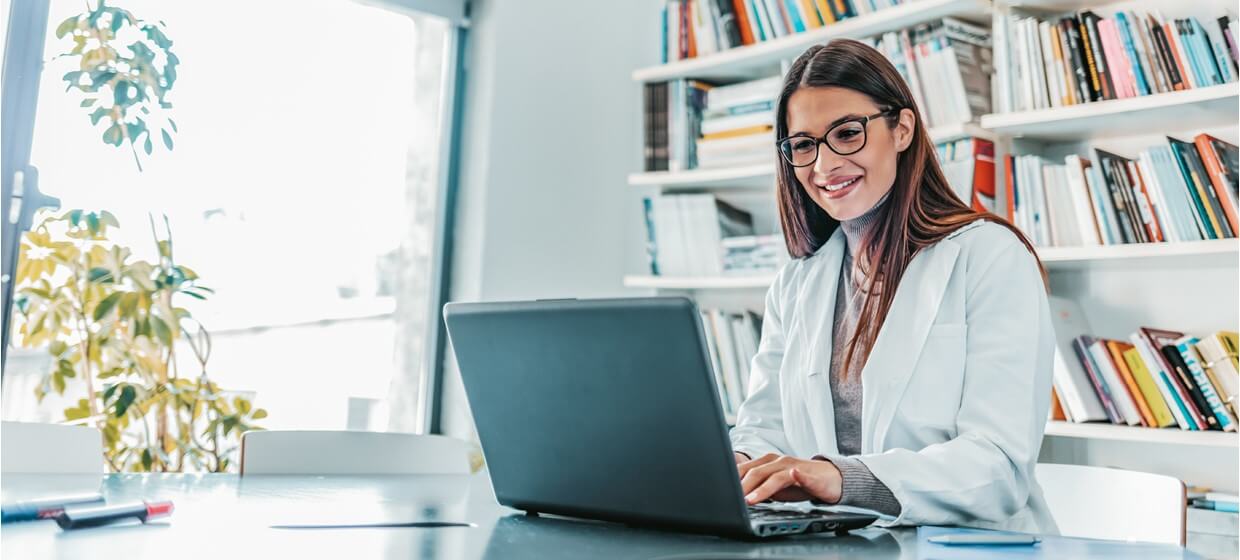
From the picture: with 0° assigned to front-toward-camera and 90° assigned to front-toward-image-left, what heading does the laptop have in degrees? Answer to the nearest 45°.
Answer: approximately 225°

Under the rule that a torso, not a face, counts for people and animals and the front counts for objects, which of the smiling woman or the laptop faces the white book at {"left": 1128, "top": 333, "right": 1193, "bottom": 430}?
the laptop

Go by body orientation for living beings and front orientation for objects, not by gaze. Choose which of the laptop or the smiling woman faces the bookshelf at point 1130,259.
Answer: the laptop

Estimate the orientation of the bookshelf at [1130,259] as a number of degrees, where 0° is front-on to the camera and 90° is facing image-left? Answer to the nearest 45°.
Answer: approximately 45°

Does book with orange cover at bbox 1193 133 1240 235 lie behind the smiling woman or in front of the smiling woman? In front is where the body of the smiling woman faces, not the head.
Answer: behind

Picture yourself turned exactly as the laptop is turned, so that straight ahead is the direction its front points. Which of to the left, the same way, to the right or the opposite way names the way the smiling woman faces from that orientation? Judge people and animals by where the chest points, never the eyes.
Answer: the opposite way

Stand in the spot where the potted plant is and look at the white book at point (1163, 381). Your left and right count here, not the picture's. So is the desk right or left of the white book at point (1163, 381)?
right

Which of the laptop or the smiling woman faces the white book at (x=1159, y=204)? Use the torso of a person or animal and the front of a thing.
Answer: the laptop

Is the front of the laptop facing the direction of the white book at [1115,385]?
yes

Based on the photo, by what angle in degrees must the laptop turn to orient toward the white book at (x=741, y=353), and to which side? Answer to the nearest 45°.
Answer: approximately 45° to its left

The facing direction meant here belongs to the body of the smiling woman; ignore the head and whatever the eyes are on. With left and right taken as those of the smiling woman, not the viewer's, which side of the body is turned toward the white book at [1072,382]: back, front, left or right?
back
